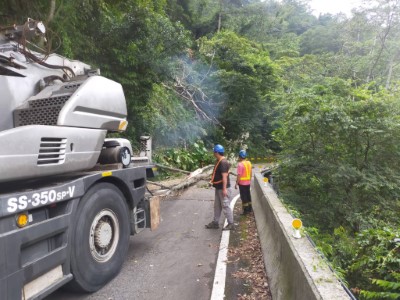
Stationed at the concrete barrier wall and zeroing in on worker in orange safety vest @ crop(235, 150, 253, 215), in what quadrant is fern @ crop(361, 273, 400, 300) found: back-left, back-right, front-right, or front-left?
back-right

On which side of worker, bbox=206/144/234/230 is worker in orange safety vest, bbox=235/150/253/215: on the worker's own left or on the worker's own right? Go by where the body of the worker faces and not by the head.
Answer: on the worker's own right

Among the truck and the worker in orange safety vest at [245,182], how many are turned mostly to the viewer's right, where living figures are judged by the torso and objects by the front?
0

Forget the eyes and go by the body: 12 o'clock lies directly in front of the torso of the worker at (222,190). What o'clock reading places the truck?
The truck is roughly at 10 o'clock from the worker.

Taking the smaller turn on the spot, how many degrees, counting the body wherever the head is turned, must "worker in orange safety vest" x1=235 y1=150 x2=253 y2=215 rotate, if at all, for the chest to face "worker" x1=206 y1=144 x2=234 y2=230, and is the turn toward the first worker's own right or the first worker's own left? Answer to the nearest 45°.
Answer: approximately 135° to the first worker's own left

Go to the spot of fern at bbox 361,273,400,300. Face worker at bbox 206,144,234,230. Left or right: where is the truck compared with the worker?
left

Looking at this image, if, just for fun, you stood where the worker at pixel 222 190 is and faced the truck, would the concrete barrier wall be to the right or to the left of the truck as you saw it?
left

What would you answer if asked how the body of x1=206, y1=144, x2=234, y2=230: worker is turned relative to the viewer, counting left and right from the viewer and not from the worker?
facing to the left of the viewer

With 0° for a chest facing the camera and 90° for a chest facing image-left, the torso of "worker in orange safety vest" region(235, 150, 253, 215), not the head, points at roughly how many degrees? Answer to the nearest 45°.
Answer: approximately 135°

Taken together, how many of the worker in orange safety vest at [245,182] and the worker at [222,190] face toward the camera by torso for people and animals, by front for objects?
0

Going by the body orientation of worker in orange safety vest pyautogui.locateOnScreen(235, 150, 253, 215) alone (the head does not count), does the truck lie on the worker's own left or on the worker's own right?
on the worker's own left
